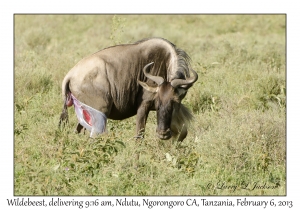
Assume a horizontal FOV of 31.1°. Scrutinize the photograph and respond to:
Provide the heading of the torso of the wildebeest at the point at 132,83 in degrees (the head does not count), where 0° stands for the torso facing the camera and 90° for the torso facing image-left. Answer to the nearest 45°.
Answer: approximately 315°
